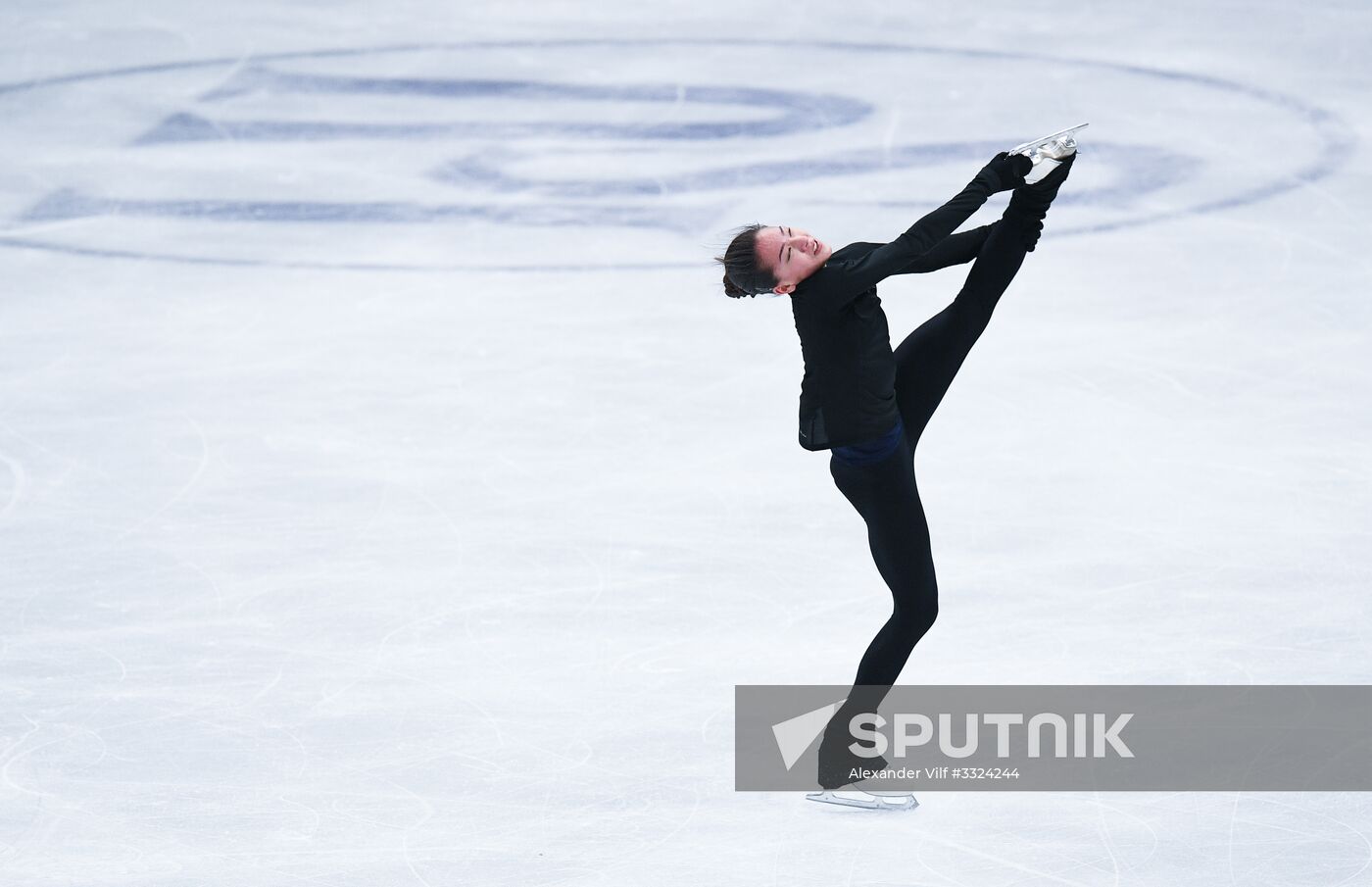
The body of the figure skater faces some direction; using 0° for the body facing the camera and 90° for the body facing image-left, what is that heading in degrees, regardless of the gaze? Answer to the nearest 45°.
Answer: approximately 270°
